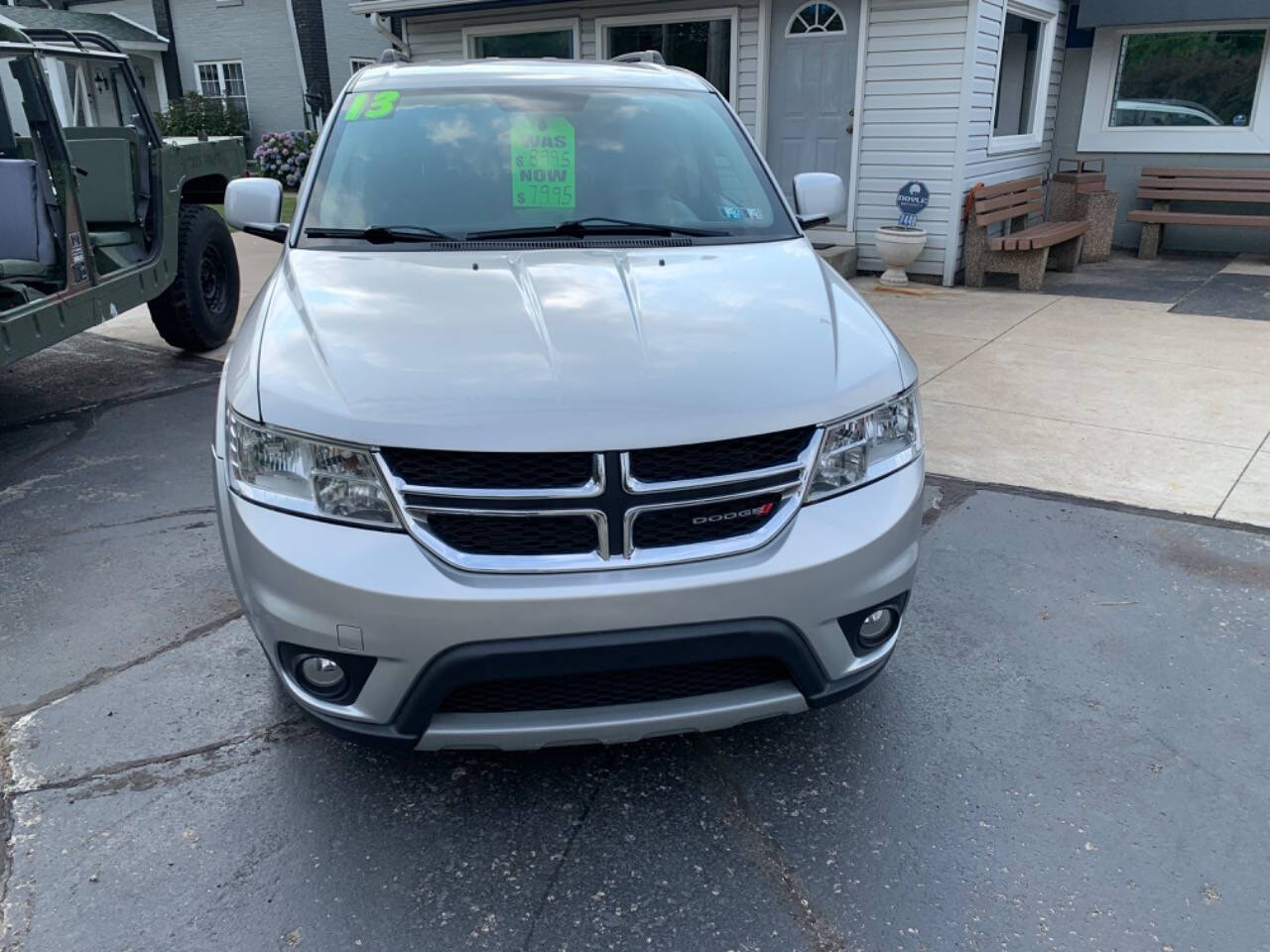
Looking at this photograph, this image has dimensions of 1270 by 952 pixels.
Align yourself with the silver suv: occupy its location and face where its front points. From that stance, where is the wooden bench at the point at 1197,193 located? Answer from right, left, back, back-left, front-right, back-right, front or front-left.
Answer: back-left

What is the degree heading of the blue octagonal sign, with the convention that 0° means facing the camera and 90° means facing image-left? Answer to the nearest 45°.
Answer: approximately 0°

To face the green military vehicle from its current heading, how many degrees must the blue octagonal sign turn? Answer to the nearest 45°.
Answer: approximately 45° to its right

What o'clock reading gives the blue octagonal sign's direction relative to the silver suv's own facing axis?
The blue octagonal sign is roughly at 7 o'clock from the silver suv.

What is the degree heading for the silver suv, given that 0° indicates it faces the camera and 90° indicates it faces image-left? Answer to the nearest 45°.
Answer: approximately 0°

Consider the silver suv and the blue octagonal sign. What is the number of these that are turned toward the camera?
2

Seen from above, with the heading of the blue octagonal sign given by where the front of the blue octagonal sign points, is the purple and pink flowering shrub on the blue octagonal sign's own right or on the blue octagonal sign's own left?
on the blue octagonal sign's own right

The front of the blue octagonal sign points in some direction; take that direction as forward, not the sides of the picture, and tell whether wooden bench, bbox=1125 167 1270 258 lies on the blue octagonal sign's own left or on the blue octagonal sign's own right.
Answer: on the blue octagonal sign's own left

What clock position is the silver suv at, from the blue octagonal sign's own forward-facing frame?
The silver suv is roughly at 12 o'clock from the blue octagonal sign.

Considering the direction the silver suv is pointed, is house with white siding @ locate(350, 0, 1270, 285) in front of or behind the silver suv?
behind

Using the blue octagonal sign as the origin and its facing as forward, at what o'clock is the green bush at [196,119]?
The green bush is roughly at 4 o'clock from the blue octagonal sign.

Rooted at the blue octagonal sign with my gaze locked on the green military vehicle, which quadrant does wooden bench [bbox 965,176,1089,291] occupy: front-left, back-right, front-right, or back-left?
back-left

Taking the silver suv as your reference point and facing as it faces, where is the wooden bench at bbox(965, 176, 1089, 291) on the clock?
The wooden bench is roughly at 7 o'clock from the silver suv.
